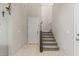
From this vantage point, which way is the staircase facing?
toward the camera
